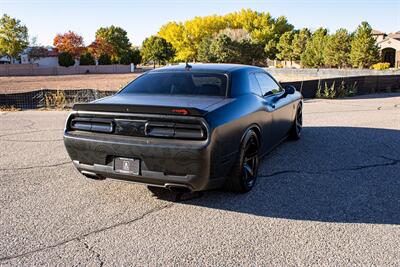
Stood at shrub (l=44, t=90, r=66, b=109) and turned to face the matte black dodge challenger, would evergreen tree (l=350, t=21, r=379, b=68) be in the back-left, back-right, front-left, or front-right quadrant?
back-left

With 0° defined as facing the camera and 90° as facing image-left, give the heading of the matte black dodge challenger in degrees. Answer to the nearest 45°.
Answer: approximately 225°

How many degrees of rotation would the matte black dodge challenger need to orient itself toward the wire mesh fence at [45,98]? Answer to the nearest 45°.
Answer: approximately 90° to its left

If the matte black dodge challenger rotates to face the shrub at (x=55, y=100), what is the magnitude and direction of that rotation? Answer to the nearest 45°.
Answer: approximately 90° to its left
